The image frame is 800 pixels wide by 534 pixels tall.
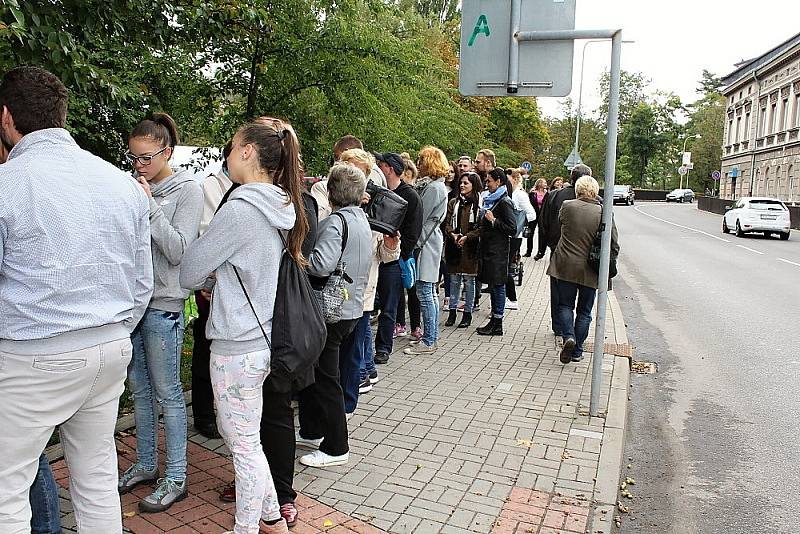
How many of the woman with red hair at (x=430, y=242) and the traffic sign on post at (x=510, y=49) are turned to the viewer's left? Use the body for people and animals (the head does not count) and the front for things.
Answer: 1

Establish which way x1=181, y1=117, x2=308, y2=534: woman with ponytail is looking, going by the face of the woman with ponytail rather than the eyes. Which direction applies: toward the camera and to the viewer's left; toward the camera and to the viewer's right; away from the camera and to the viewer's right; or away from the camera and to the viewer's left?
away from the camera and to the viewer's left

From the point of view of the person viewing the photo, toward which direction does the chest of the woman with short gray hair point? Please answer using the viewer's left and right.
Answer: facing away from the viewer and to the left of the viewer

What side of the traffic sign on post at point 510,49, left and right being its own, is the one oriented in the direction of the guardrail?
front

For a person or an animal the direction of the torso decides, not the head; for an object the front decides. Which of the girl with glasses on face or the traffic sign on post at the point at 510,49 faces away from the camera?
the traffic sign on post

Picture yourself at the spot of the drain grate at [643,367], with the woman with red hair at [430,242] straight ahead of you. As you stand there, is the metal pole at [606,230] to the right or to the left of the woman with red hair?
left

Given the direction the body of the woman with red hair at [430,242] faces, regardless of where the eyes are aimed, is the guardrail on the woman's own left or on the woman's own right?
on the woman's own right

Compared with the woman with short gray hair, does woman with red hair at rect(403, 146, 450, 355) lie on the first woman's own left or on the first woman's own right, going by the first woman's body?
on the first woman's own right

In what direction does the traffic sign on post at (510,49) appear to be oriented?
away from the camera

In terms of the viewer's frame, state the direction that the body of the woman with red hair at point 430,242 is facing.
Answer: to the viewer's left

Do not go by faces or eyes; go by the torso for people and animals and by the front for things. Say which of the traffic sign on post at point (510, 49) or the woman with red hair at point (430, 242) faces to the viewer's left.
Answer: the woman with red hair

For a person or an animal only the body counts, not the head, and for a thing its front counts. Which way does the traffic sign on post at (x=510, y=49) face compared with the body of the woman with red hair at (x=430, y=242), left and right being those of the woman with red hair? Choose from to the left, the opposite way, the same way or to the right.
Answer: to the right
